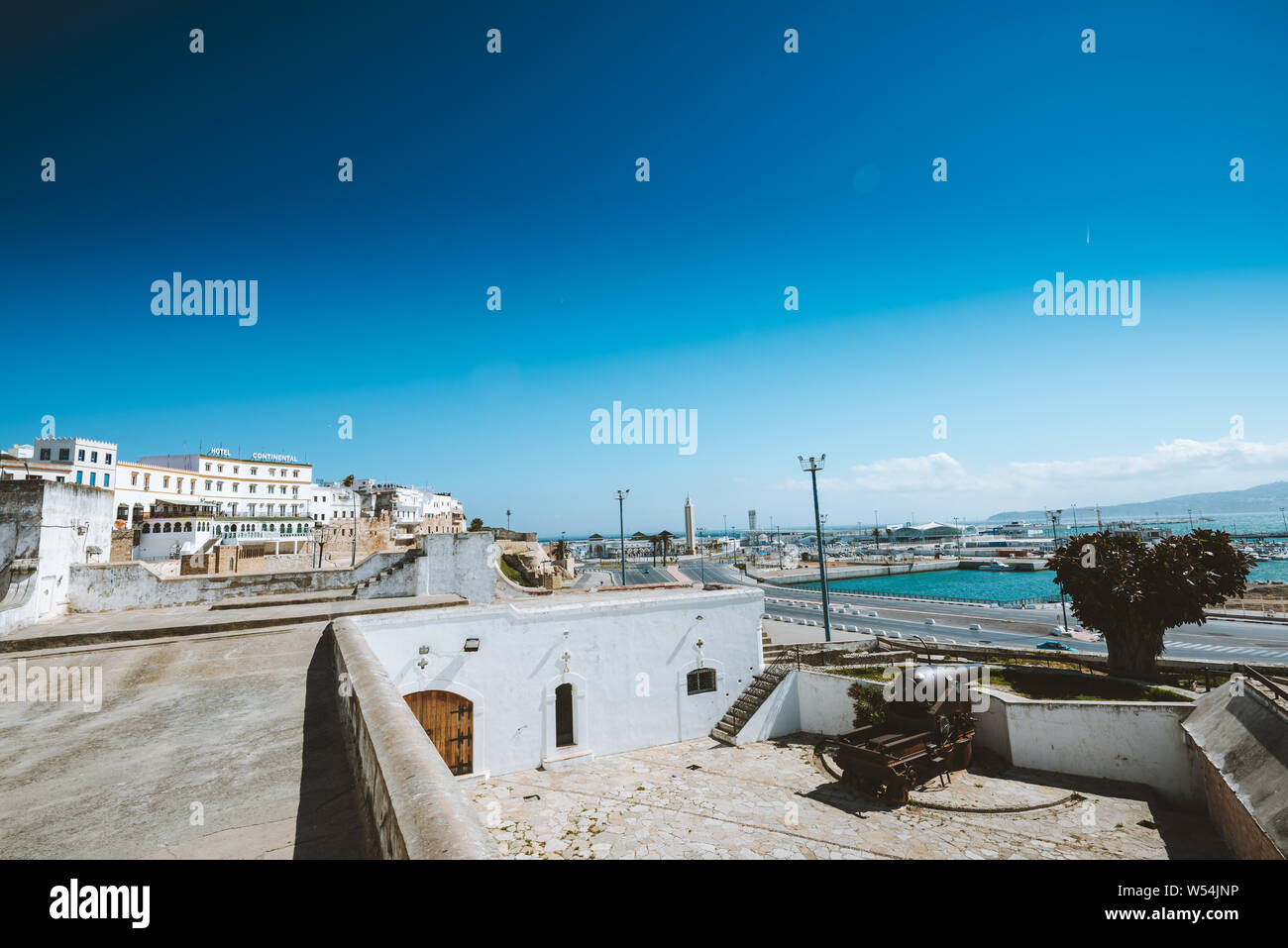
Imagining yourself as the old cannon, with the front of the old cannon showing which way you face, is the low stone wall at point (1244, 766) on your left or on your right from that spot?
on your right

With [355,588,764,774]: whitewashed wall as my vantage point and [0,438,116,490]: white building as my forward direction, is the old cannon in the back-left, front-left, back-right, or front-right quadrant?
back-right

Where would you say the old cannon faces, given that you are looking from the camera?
facing away from the viewer and to the right of the viewer

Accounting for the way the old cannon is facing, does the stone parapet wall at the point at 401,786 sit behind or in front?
behind

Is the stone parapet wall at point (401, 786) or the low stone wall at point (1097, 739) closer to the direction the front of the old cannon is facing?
the low stone wall
